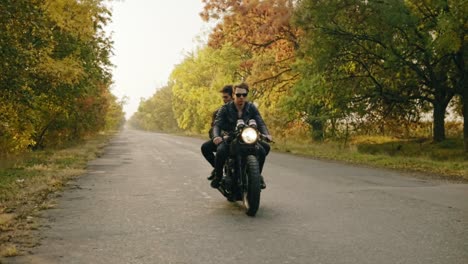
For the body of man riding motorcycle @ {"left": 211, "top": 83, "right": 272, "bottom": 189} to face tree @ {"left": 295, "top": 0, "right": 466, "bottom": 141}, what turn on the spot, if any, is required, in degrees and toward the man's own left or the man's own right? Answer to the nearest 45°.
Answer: approximately 135° to the man's own left

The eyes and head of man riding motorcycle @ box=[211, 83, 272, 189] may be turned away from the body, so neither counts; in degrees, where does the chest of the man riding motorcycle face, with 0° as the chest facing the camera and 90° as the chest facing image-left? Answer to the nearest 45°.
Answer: approximately 0°
